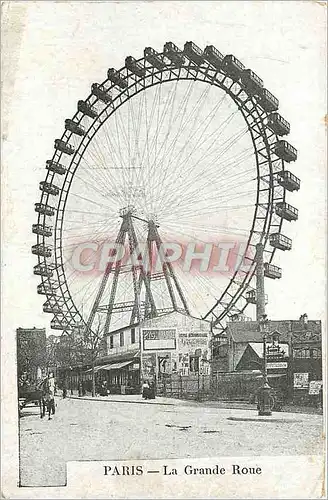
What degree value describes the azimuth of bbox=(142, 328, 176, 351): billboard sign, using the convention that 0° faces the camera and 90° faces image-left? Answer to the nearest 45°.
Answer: approximately 0°

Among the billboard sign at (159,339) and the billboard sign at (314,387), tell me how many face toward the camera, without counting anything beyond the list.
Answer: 2

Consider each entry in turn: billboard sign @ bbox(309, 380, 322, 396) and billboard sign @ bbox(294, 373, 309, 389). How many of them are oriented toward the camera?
2

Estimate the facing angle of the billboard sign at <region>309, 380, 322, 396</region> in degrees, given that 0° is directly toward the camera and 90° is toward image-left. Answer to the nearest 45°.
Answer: approximately 0°
